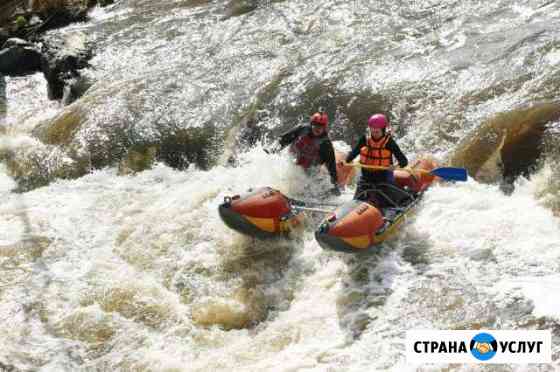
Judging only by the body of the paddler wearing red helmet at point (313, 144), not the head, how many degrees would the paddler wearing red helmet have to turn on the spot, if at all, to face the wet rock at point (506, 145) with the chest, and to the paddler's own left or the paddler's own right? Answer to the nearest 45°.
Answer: approximately 135° to the paddler's own left

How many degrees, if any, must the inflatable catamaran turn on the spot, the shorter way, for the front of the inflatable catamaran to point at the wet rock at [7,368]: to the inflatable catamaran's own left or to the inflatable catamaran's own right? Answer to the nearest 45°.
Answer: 0° — it already faces it

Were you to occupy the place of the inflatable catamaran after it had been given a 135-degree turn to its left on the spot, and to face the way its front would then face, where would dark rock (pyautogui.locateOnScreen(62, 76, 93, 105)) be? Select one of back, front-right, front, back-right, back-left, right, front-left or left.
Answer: back-left

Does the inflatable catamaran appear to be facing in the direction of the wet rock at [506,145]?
no

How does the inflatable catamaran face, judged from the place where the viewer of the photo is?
facing the viewer and to the left of the viewer

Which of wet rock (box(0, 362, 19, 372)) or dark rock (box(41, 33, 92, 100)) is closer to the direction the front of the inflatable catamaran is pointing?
the wet rock

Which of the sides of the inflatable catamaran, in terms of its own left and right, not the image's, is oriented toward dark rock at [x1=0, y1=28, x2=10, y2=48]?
right

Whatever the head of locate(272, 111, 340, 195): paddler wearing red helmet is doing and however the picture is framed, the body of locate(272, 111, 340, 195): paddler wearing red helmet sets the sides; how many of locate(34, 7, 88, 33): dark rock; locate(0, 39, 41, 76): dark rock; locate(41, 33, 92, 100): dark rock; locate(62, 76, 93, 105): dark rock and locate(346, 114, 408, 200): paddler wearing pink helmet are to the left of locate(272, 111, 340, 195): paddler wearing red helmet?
1

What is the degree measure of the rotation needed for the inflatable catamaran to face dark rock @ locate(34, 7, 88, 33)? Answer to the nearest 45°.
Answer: approximately 90° to its right

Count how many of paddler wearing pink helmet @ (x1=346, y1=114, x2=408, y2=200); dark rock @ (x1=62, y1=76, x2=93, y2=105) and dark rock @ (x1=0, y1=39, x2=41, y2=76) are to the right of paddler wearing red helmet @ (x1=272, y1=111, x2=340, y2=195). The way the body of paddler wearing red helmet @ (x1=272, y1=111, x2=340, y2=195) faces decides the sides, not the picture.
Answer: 2
